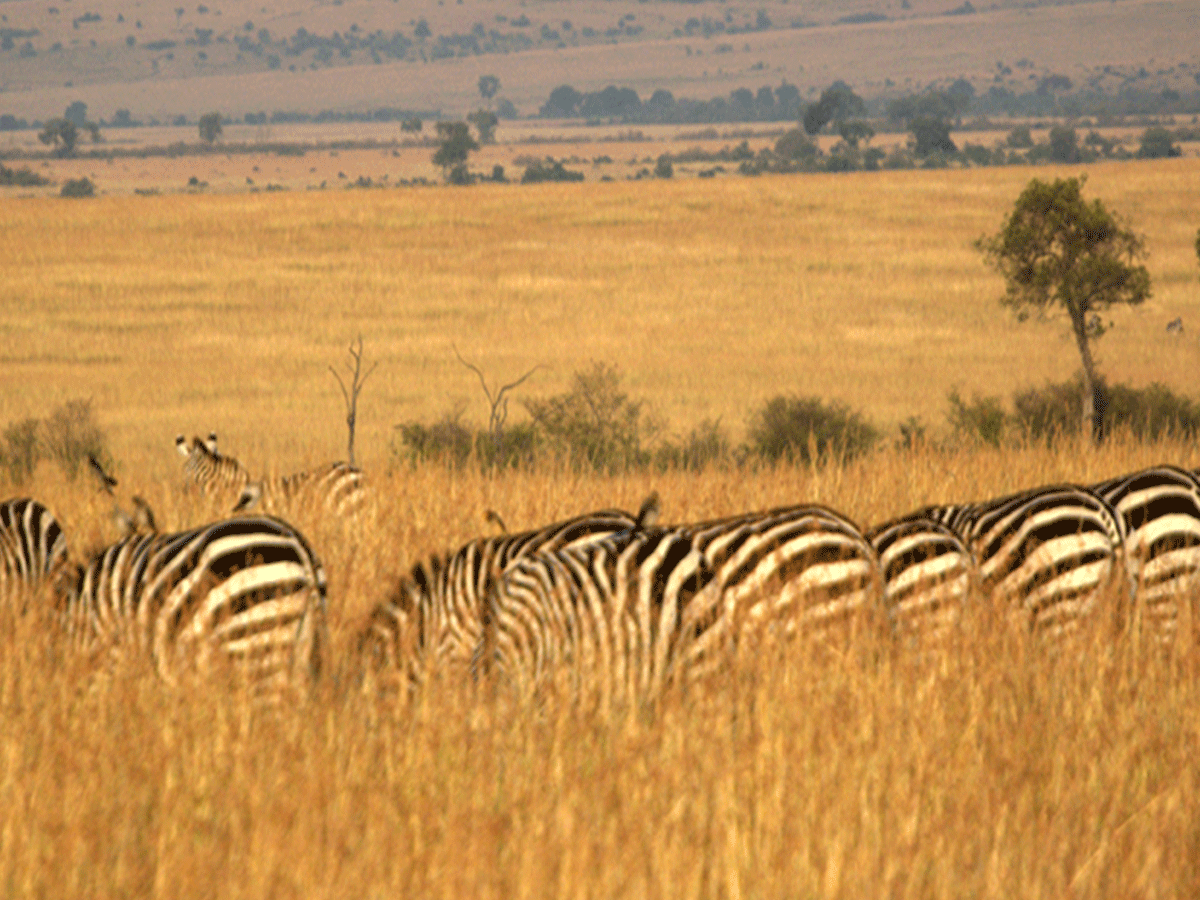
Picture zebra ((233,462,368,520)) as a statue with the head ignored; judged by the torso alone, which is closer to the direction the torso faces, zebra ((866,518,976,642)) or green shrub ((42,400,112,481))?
the green shrub

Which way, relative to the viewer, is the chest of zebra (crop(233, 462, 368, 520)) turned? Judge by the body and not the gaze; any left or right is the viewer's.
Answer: facing to the left of the viewer

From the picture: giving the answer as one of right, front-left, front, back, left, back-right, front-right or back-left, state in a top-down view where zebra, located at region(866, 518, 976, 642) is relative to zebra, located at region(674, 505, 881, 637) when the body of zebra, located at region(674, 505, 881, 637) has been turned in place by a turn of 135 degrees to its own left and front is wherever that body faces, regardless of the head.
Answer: left

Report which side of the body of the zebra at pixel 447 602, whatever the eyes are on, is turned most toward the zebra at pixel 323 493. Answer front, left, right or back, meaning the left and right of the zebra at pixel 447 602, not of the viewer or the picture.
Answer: right

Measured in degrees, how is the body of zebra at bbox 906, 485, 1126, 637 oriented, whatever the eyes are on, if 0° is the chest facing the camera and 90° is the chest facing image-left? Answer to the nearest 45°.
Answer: approximately 135°

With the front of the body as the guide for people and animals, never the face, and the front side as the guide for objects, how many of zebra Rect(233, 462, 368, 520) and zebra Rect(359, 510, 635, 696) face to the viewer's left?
2

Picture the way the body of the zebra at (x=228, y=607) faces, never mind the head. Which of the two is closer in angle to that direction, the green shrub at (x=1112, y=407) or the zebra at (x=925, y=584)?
the green shrub

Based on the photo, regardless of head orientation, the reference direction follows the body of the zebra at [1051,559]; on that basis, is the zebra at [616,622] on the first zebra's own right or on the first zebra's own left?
on the first zebra's own left

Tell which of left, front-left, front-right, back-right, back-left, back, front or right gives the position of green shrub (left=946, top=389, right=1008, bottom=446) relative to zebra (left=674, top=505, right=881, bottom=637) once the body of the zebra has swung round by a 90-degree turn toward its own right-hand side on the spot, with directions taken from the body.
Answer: front

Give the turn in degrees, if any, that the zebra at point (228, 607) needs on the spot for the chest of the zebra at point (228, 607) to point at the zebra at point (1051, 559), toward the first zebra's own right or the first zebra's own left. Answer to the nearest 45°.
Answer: approximately 135° to the first zebra's own right
